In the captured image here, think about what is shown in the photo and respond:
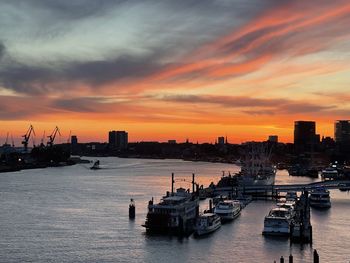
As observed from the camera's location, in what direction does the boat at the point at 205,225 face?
facing the viewer and to the left of the viewer

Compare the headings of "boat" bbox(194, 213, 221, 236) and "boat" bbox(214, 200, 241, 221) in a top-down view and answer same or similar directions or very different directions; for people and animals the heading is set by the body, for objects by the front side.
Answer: same or similar directions

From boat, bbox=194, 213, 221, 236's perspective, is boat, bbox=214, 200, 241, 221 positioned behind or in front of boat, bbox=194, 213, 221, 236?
behind

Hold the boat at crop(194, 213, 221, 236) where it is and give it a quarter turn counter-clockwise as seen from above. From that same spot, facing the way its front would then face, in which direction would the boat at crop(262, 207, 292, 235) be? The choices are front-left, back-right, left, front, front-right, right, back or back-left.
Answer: front-left

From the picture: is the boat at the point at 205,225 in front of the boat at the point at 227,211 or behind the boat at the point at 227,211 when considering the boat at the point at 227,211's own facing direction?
in front

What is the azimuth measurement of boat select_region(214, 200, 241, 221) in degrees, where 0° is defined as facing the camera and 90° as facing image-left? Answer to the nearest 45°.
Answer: approximately 45°
